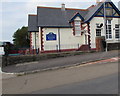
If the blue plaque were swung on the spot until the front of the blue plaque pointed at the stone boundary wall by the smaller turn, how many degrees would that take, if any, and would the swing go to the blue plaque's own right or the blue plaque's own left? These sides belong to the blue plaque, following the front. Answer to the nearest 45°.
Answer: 0° — it already faces it

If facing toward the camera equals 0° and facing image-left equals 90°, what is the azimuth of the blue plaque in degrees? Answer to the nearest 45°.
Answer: approximately 0°
